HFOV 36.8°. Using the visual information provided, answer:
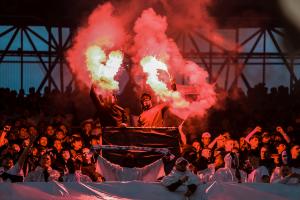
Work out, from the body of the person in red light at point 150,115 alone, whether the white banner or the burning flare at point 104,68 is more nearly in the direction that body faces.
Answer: the white banner

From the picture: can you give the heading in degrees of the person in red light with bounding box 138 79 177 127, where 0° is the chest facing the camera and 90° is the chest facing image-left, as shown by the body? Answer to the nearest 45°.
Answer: approximately 0°

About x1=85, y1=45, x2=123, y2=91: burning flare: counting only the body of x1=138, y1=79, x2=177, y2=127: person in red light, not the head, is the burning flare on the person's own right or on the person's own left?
on the person's own right
